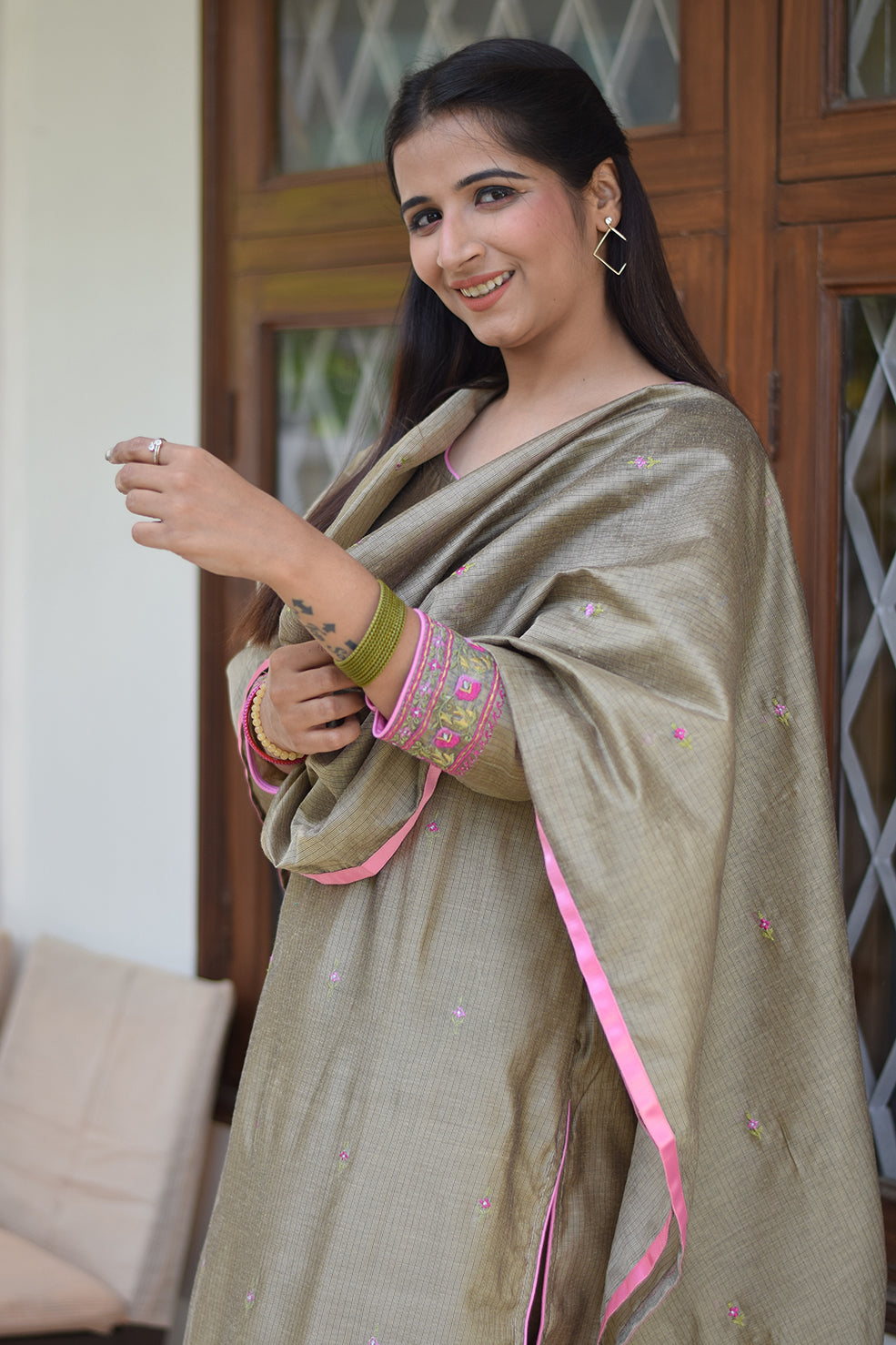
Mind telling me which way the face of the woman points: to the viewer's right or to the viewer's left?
to the viewer's left

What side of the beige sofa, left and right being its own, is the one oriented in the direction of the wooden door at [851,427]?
left

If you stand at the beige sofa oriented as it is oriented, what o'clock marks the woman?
The woman is roughly at 10 o'clock from the beige sofa.

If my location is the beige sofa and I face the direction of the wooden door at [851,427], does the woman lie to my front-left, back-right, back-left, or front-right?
front-right

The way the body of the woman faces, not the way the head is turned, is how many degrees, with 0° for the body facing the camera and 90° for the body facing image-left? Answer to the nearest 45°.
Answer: approximately 45°

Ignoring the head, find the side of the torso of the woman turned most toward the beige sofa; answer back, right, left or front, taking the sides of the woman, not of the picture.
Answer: right
